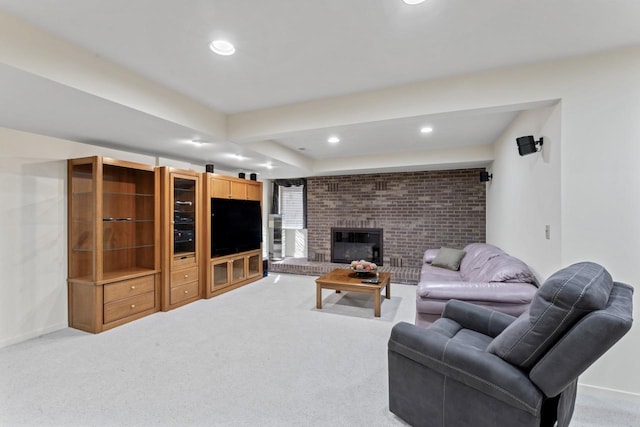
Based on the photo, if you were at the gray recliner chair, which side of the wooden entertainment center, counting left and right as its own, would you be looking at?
front

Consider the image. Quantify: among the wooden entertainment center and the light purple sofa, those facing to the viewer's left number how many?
1

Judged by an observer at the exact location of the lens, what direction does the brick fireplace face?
facing the viewer

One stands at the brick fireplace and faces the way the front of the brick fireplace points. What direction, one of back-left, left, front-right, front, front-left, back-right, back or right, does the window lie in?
right

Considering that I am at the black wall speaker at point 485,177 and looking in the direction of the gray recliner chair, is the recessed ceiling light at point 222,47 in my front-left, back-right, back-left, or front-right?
front-right

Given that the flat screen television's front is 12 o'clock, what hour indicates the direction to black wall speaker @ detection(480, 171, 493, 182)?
The black wall speaker is roughly at 11 o'clock from the flat screen television.

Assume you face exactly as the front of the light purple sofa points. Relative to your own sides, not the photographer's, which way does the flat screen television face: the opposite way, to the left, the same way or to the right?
the opposite way

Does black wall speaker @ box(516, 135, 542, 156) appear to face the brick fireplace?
no

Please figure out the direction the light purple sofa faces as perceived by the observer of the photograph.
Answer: facing to the left of the viewer

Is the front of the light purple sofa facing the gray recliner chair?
no

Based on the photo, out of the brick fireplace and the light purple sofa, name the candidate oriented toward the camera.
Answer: the brick fireplace

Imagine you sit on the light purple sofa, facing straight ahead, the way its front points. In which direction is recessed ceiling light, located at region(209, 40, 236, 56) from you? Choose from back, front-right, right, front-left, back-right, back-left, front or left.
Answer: front-left

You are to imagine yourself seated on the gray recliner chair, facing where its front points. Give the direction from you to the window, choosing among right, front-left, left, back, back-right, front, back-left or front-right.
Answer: front

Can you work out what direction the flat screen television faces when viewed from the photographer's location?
facing the viewer and to the right of the viewer

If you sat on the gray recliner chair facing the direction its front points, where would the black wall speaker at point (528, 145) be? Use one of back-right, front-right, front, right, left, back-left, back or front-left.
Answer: front-right

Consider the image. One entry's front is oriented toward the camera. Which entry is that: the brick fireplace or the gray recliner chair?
the brick fireplace

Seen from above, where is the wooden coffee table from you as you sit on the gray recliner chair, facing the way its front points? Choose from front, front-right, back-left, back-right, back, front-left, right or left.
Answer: front

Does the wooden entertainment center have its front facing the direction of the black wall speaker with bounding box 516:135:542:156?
yes
